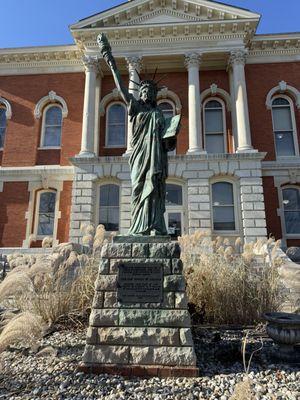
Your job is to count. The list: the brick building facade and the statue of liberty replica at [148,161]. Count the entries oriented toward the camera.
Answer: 2

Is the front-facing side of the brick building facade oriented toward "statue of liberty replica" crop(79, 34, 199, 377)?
yes

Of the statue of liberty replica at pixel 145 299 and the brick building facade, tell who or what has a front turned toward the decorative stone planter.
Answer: the brick building facade

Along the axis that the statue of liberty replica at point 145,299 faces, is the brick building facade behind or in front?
behind

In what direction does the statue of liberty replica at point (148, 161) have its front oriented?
toward the camera

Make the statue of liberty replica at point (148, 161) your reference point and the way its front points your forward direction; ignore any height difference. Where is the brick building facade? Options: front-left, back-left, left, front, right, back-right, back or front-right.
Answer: back

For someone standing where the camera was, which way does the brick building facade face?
facing the viewer

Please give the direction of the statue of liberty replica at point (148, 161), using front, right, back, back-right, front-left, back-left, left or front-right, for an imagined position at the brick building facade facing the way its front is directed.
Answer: front

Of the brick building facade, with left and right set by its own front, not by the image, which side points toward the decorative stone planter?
front

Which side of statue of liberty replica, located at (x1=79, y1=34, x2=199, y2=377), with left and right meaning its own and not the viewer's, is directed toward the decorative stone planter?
left
